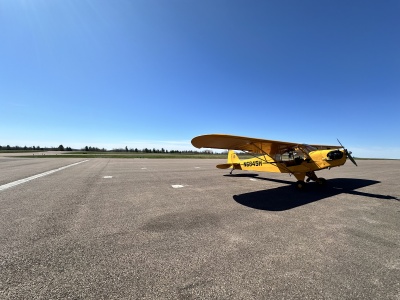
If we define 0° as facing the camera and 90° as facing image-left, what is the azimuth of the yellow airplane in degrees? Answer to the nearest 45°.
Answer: approximately 315°
